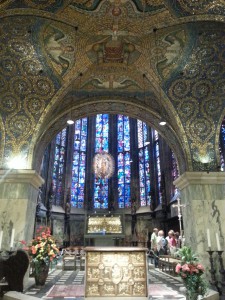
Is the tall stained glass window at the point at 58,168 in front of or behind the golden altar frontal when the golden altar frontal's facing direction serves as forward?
behind

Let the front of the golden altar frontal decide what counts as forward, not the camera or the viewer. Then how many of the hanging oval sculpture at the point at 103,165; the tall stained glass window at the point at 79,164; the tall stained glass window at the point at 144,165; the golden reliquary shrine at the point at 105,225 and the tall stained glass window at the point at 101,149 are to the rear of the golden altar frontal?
5

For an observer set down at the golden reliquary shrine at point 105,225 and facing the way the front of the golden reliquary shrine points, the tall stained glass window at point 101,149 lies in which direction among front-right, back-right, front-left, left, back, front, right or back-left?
back

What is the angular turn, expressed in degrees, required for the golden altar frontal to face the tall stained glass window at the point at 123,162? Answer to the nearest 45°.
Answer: approximately 180°

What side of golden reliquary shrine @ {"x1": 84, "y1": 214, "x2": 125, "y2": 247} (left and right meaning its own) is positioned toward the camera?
front

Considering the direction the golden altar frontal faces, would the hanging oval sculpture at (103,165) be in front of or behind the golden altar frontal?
behind

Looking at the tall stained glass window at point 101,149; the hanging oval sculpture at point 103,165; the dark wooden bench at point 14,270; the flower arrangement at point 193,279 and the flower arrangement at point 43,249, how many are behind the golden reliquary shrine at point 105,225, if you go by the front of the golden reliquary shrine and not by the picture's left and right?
2

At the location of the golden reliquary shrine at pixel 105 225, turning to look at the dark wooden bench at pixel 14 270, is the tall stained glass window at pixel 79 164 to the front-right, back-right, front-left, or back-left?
back-right

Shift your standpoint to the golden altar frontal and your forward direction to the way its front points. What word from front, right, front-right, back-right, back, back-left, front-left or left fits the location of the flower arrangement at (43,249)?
back-right

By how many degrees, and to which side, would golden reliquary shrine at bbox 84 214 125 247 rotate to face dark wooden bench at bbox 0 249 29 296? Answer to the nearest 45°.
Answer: approximately 45° to its right

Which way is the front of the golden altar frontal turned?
toward the camera

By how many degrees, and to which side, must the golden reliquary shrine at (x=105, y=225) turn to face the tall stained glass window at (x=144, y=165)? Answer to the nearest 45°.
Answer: approximately 180°

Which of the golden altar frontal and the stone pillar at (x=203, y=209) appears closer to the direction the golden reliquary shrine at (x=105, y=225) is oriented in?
the golden altar frontal

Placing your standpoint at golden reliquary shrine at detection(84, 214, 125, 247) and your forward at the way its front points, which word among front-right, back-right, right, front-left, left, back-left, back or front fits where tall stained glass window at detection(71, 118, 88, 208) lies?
back

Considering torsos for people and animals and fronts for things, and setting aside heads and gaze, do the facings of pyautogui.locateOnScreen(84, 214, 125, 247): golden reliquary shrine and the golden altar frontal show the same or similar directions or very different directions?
same or similar directions

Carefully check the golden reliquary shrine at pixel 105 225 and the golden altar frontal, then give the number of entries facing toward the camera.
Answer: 2
